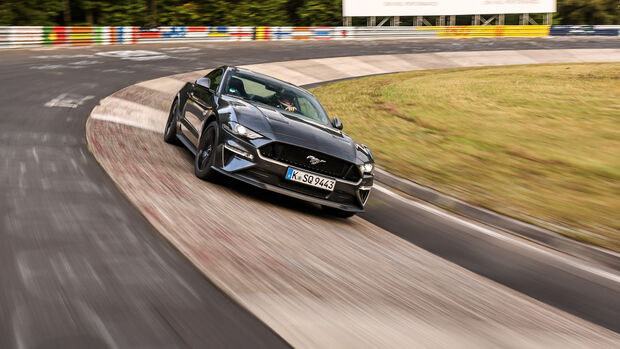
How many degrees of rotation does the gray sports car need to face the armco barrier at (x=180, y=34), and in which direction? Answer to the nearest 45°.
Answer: approximately 135° to its left

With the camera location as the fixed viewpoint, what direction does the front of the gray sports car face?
facing the viewer and to the right of the viewer

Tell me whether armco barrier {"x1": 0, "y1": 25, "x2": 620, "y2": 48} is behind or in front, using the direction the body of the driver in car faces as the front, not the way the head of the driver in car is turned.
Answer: behind
